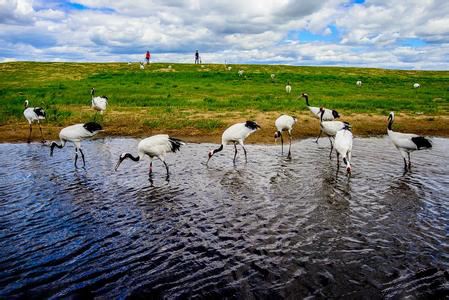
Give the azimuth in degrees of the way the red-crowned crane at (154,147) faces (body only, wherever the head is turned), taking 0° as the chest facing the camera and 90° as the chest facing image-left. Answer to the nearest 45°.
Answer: approximately 90°

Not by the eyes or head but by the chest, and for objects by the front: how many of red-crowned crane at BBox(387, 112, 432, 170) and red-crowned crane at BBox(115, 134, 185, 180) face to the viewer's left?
2

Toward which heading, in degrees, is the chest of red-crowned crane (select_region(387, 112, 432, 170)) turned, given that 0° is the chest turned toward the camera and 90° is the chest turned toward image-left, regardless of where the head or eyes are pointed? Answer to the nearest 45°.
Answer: approximately 90°

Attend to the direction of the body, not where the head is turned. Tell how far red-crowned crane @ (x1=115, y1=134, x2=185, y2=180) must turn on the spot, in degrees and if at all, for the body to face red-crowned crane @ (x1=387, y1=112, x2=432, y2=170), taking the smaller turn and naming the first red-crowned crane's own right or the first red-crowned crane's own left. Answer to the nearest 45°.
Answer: approximately 180°

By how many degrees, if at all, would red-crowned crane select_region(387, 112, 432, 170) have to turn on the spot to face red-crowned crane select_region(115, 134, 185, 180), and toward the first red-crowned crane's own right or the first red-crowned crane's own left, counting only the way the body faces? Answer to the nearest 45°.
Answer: approximately 45° to the first red-crowned crane's own left
